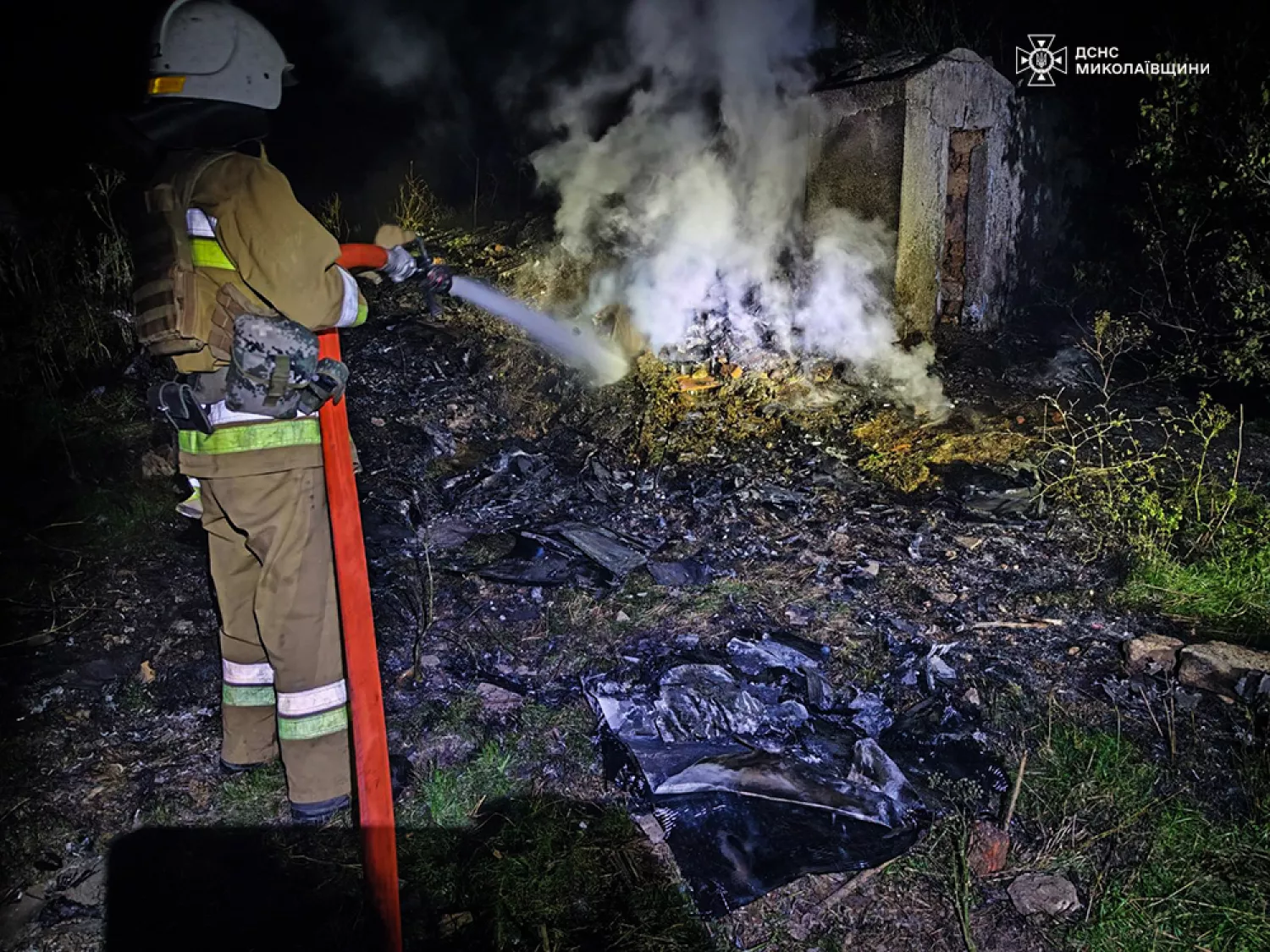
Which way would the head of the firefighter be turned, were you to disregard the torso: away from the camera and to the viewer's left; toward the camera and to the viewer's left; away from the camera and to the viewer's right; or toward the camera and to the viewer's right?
away from the camera and to the viewer's right

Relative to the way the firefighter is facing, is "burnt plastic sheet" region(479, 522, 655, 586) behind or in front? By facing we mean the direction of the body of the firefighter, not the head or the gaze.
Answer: in front

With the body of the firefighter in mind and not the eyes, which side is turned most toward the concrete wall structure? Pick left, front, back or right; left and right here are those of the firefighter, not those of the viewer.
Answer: front

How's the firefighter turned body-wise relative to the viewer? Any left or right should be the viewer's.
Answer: facing away from the viewer and to the right of the viewer

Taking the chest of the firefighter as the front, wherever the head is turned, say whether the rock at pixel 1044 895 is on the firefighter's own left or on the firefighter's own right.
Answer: on the firefighter's own right

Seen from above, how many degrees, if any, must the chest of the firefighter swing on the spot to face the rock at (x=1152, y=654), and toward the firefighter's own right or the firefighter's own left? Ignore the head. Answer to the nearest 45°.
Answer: approximately 45° to the firefighter's own right
